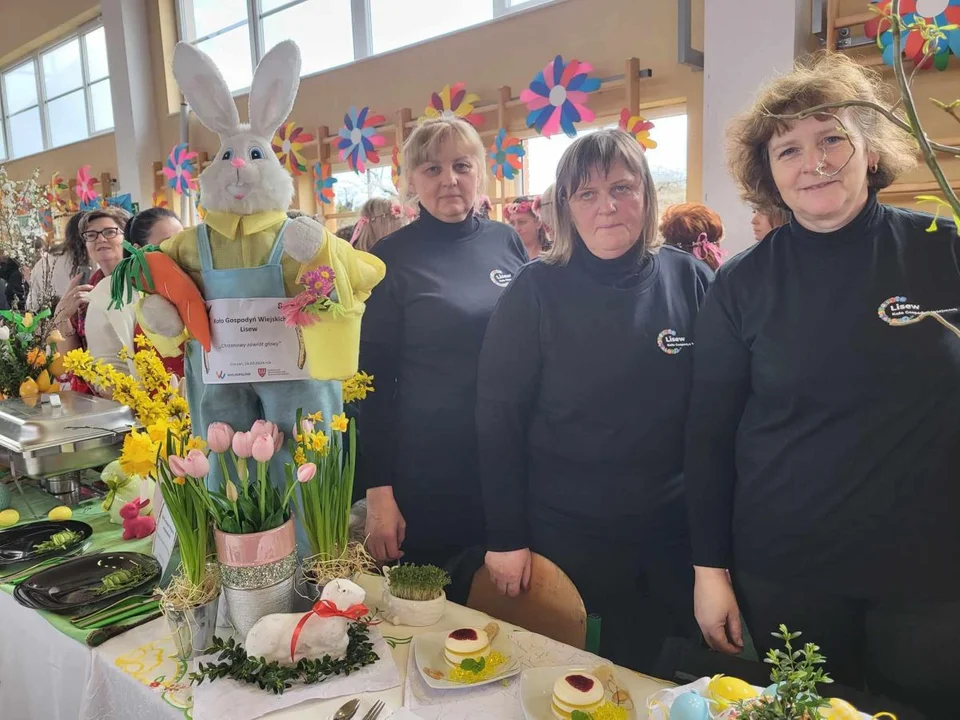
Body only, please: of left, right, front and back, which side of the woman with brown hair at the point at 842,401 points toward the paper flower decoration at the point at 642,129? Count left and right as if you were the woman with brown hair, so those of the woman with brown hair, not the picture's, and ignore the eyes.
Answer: back

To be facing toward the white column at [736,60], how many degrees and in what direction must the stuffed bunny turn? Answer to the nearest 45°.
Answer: approximately 135° to its left

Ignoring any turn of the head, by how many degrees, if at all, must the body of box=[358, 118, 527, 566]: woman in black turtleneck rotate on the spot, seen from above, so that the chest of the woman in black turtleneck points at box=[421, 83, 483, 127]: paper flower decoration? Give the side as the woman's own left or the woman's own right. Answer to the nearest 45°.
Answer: approximately 180°

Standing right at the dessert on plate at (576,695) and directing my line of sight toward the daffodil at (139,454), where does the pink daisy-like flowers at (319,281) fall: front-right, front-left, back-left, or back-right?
front-right

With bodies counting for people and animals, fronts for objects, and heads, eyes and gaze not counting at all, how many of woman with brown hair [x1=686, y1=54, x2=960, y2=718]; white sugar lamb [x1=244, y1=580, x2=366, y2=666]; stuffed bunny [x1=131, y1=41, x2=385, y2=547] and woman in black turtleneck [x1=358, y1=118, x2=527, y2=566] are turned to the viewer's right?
1

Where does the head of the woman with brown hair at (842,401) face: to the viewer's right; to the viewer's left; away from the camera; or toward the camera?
toward the camera

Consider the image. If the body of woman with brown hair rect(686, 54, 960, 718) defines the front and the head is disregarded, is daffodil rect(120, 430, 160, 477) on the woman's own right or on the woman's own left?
on the woman's own right

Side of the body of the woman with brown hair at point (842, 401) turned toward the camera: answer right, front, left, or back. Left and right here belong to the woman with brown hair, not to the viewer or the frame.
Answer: front

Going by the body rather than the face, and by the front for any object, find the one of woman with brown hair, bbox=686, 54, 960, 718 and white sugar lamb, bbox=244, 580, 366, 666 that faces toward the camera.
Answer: the woman with brown hair

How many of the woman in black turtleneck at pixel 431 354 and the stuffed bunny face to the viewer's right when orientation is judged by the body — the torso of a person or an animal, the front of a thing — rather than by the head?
0

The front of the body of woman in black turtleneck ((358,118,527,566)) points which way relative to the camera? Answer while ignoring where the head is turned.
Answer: toward the camera

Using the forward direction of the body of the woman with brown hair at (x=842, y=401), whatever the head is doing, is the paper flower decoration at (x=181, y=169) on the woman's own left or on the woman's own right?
on the woman's own right

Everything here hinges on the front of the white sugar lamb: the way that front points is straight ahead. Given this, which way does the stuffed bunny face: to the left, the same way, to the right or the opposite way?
to the right

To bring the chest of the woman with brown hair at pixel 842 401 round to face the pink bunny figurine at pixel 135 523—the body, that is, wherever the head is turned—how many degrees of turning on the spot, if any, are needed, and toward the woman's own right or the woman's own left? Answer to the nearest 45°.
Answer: approximately 90° to the woman's own right

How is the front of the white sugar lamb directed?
to the viewer's right
